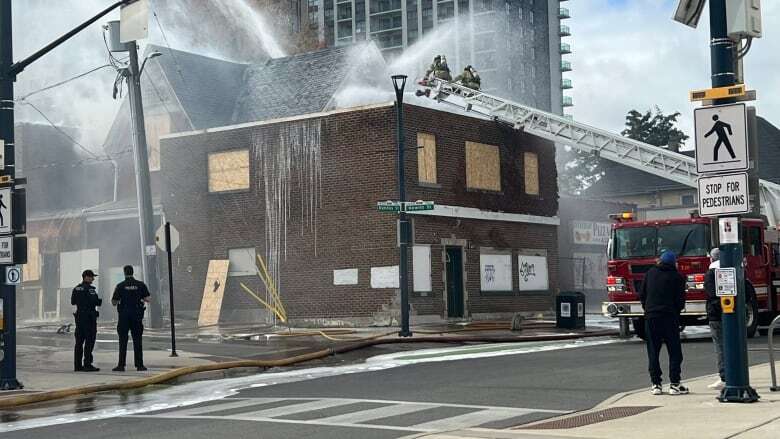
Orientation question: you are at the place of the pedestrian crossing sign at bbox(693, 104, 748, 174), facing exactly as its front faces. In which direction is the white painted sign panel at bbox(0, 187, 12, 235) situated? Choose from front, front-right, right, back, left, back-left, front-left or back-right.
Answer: right

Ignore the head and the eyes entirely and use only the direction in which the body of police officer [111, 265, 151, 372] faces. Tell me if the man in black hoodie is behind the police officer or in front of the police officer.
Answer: behind

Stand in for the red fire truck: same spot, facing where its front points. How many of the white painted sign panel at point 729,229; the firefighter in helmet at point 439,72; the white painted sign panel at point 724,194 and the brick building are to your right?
2

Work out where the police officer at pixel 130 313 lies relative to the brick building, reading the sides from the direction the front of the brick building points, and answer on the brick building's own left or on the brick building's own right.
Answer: on the brick building's own right

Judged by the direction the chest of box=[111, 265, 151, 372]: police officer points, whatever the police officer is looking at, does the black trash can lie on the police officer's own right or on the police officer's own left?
on the police officer's own right

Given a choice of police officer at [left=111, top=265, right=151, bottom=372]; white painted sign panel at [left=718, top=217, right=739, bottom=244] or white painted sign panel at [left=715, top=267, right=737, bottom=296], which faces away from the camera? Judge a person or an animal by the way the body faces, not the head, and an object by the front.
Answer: the police officer

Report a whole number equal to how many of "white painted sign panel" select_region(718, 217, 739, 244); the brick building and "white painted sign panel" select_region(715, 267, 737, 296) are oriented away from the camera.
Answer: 0

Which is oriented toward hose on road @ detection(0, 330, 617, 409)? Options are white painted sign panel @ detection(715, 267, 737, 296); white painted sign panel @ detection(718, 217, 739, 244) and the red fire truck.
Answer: the red fire truck

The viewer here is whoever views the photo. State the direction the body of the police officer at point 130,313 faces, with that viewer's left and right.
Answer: facing away from the viewer

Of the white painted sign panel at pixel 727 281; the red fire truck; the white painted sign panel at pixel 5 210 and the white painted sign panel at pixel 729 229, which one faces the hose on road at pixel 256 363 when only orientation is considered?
the red fire truck

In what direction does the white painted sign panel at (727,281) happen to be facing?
toward the camera

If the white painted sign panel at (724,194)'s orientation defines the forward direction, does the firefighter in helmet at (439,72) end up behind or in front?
behind
